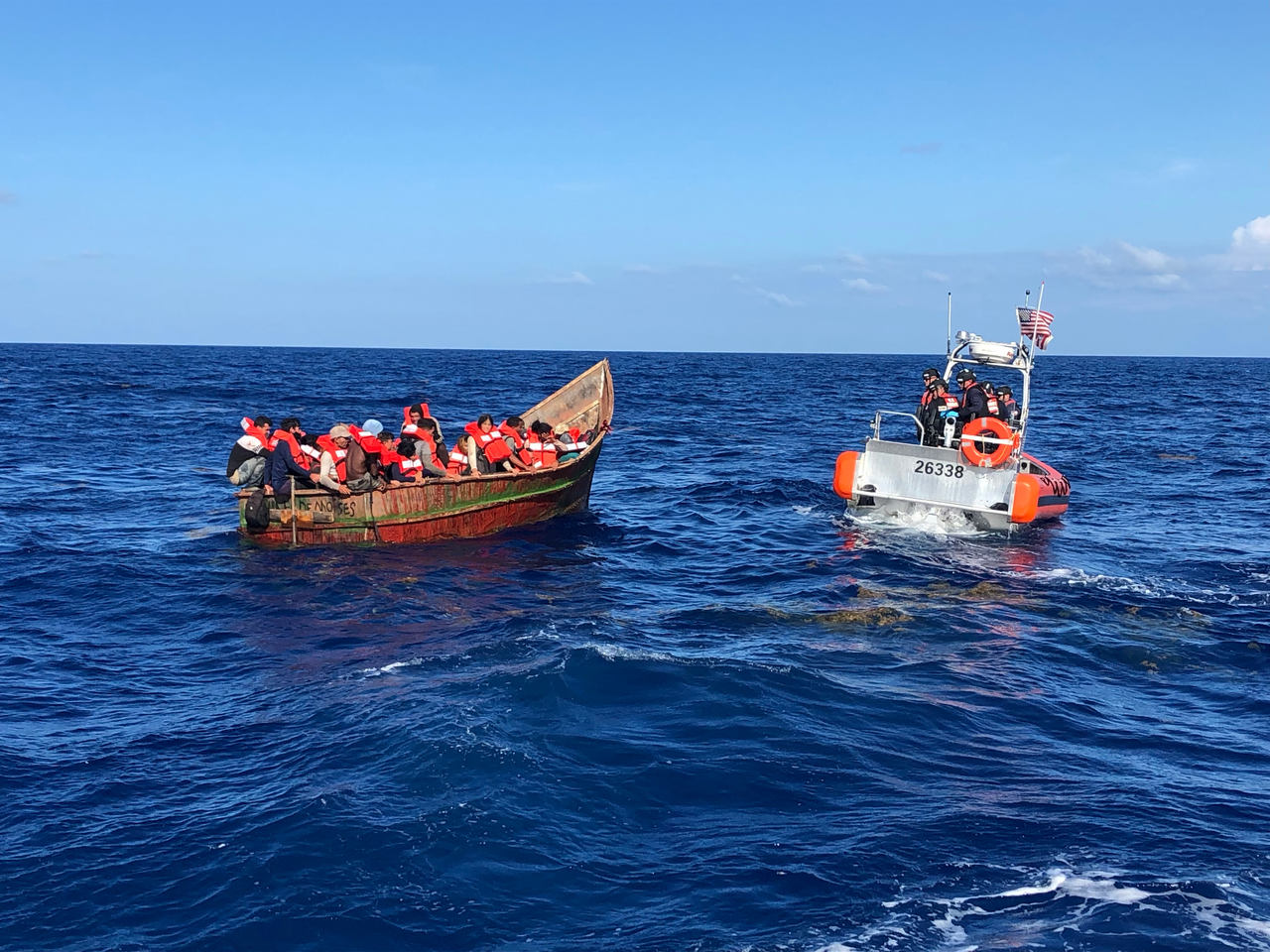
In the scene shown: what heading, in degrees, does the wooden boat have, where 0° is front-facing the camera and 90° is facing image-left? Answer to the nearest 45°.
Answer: approximately 270°

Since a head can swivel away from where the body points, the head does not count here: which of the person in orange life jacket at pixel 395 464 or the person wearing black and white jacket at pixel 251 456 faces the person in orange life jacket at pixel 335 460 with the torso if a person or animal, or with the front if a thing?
the person wearing black and white jacket

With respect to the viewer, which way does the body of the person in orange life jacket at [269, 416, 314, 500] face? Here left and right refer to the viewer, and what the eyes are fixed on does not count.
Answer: facing to the right of the viewer

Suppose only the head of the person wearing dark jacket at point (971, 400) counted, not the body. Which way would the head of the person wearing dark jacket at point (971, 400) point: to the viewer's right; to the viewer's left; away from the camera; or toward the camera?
to the viewer's left

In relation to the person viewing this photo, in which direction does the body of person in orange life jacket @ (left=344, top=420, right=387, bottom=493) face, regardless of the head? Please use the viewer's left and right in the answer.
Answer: facing to the right of the viewer

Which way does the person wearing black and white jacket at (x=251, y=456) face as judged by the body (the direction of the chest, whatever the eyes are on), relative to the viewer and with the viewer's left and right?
facing to the right of the viewer

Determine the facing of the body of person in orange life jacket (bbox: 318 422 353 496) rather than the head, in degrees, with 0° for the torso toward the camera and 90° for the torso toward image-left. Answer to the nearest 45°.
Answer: approximately 315°

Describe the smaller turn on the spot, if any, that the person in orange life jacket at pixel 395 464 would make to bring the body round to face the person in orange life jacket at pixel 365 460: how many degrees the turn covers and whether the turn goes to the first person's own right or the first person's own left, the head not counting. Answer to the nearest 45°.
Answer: approximately 135° to the first person's own right

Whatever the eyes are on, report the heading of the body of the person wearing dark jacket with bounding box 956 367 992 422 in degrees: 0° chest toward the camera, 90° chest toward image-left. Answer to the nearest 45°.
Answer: approximately 90°
